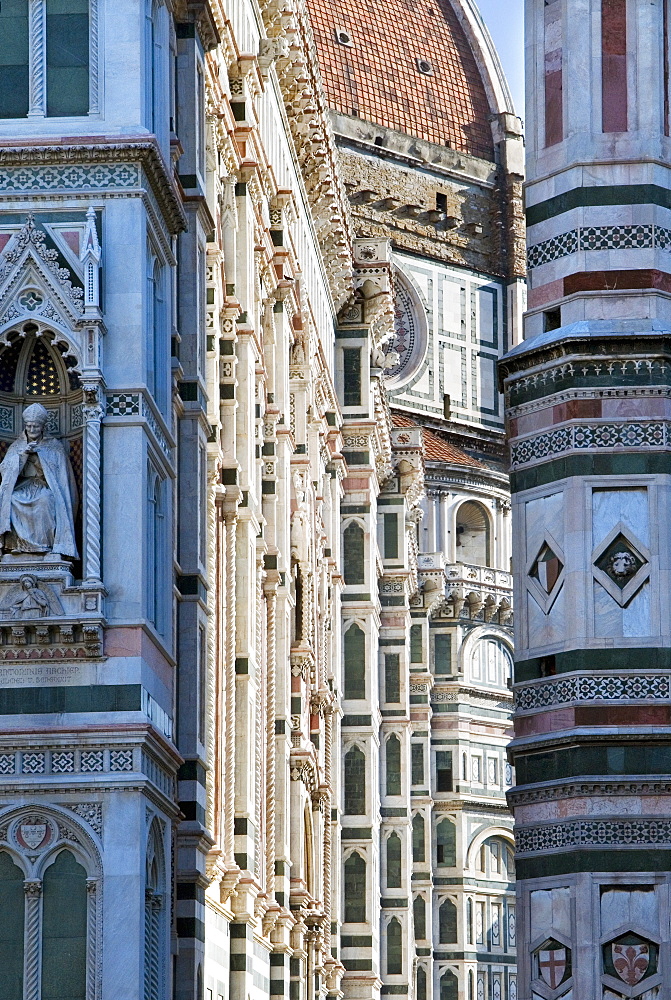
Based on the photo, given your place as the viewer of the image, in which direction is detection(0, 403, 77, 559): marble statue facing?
facing the viewer
